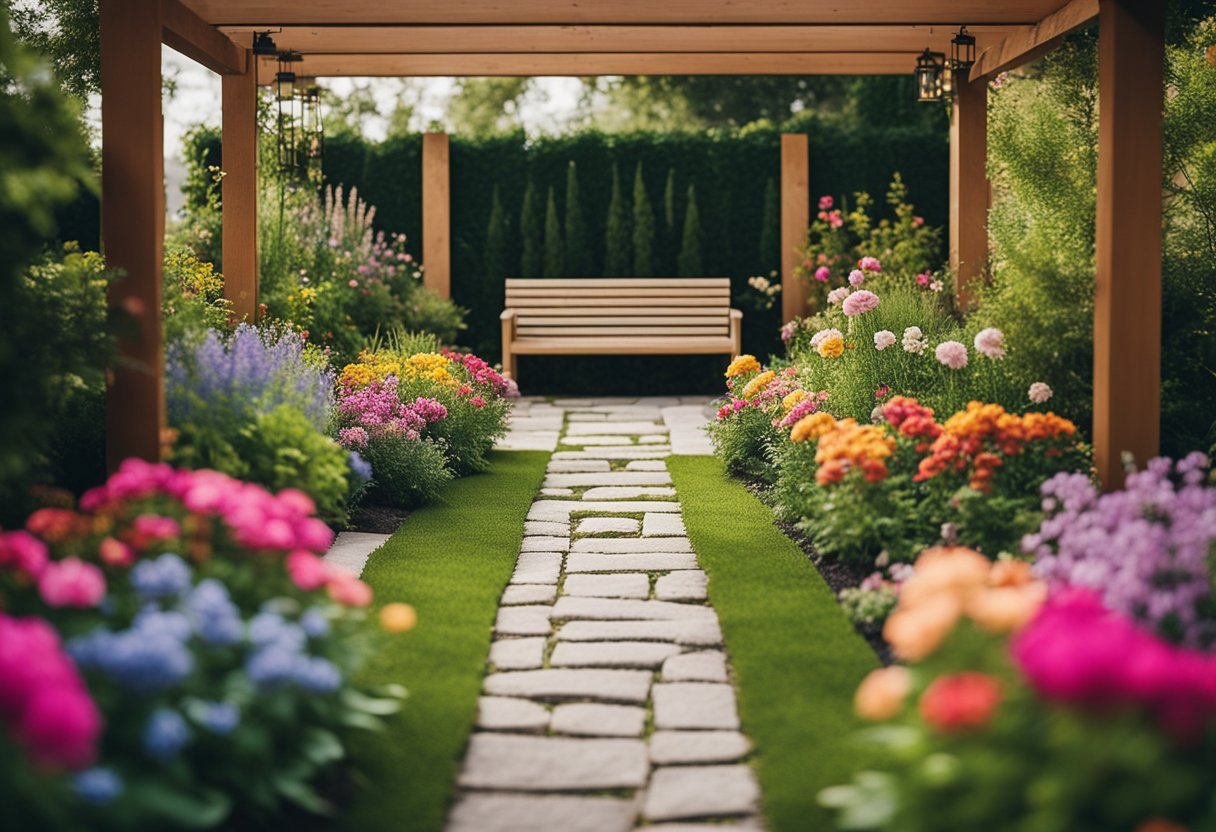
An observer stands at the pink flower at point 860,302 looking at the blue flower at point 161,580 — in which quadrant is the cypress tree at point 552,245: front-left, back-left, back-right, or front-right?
back-right

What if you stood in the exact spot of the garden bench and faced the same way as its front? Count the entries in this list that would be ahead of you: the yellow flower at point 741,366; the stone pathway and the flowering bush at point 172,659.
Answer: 3

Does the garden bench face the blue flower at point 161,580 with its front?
yes

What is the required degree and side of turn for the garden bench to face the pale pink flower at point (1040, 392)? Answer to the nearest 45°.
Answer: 0° — it already faces it

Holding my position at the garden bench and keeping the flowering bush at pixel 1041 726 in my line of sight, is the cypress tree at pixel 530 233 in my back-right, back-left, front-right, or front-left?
back-right

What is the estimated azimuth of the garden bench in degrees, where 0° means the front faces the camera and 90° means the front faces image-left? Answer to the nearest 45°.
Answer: approximately 0°
